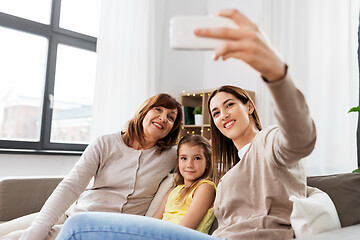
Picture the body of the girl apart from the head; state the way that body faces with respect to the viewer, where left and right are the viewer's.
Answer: facing the viewer and to the left of the viewer

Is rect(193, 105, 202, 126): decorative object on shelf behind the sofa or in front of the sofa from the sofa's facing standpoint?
behind

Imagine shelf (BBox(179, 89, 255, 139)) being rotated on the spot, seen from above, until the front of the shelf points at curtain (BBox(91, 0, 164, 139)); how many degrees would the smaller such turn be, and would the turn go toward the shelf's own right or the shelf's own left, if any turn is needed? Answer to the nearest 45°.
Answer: approximately 90° to the shelf's own right

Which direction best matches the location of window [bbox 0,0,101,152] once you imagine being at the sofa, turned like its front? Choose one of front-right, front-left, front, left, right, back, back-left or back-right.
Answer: back-right

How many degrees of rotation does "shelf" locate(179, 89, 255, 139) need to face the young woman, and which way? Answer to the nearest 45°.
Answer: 0° — it already faces them

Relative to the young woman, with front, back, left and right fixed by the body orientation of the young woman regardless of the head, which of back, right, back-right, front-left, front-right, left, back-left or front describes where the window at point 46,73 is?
right

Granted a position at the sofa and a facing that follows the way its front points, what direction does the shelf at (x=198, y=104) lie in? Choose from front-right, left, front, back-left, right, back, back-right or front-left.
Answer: back

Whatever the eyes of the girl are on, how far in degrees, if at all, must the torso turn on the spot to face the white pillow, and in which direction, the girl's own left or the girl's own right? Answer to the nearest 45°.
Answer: approximately 90° to the girl's own left

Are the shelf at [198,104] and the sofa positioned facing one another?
no

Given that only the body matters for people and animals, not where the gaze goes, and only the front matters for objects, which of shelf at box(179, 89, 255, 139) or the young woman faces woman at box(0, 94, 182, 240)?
the shelf

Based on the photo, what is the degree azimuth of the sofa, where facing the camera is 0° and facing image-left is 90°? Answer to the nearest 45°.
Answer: approximately 0°

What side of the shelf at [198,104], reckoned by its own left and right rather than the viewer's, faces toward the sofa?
front

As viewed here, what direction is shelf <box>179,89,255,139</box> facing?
toward the camera

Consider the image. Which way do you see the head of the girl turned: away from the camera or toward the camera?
toward the camera

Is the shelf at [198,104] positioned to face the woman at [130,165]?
yes

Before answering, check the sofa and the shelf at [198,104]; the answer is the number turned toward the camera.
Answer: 2
